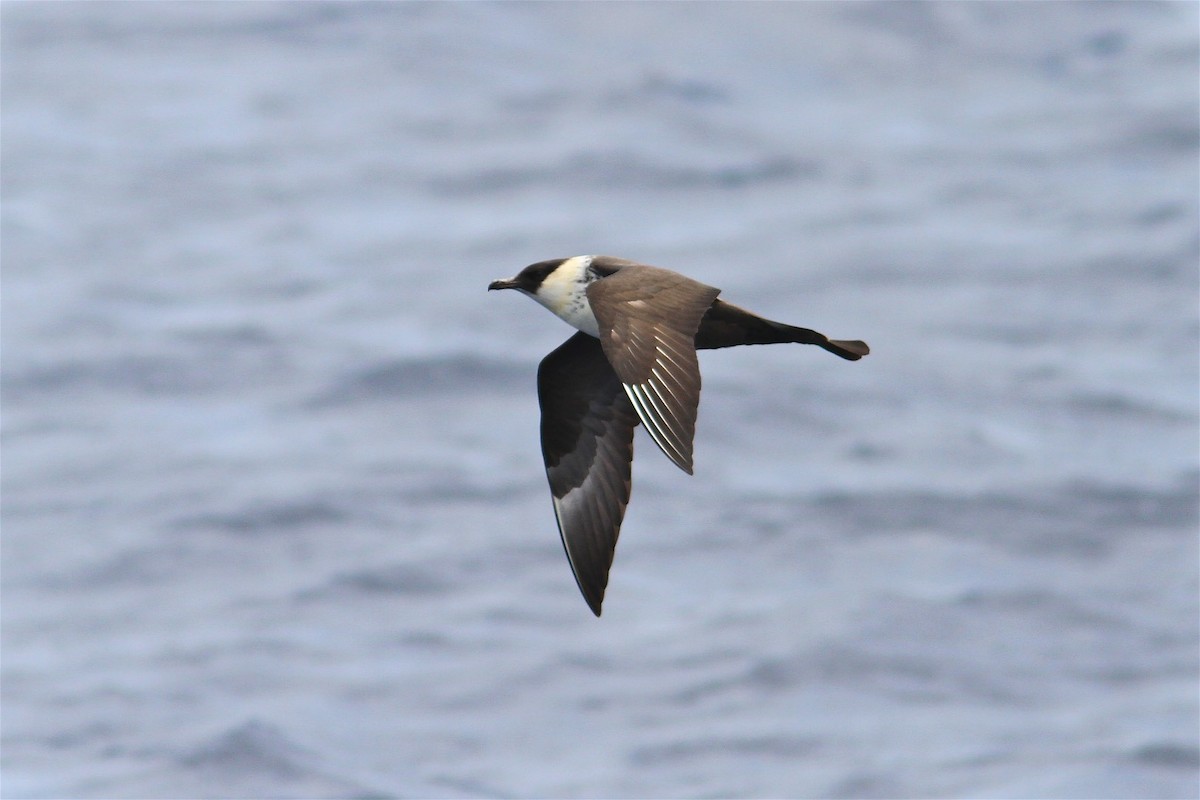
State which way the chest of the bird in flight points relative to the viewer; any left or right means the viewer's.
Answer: facing to the left of the viewer
